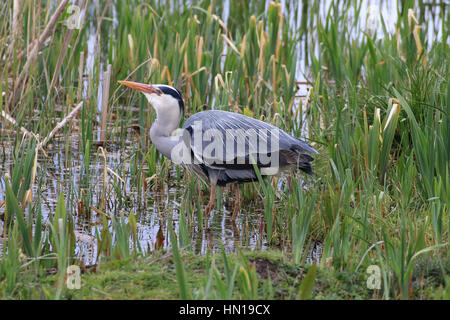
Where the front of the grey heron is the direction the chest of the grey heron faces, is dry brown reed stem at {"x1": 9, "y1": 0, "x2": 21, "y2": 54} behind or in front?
in front

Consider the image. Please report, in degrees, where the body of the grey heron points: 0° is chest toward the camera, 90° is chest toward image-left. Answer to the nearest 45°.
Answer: approximately 90°

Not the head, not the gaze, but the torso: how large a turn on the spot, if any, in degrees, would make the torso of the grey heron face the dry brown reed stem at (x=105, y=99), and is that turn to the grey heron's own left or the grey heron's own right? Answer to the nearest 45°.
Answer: approximately 45° to the grey heron's own right
